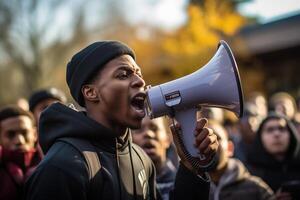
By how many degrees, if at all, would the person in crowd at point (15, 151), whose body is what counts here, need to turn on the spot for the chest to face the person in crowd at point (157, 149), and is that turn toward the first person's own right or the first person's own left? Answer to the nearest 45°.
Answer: approximately 90° to the first person's own left

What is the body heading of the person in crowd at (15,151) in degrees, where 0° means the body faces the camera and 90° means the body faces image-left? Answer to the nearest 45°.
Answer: approximately 0°

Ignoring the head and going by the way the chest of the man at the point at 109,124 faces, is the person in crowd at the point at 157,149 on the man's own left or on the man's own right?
on the man's own left

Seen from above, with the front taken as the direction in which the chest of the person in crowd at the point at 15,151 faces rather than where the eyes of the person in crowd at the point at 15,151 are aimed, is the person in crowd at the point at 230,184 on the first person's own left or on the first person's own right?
on the first person's own left
